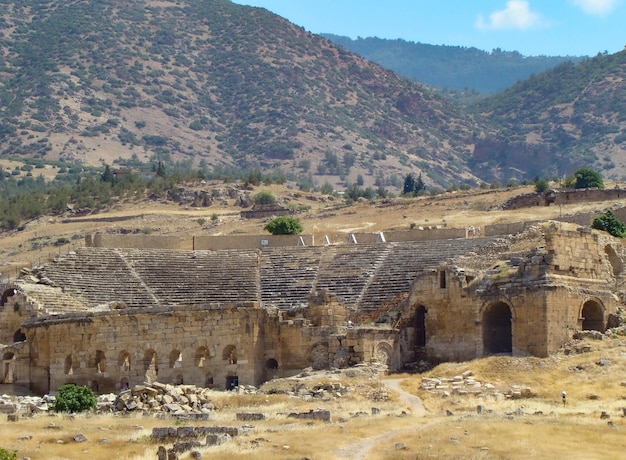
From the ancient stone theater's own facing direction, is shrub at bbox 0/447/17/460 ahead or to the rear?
ahead

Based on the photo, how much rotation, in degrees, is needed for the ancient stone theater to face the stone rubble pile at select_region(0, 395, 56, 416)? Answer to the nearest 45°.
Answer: approximately 45° to its right

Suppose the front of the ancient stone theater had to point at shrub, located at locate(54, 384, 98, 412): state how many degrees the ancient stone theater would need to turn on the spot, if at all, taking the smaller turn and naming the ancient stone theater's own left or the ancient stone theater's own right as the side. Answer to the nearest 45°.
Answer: approximately 45° to the ancient stone theater's own right

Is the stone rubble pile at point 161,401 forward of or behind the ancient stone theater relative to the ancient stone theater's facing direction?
forward

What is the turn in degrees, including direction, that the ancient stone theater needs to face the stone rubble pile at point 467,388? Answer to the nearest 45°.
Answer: approximately 45° to its left

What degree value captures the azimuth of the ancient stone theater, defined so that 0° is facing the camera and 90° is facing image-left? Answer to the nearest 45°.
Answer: approximately 0°
